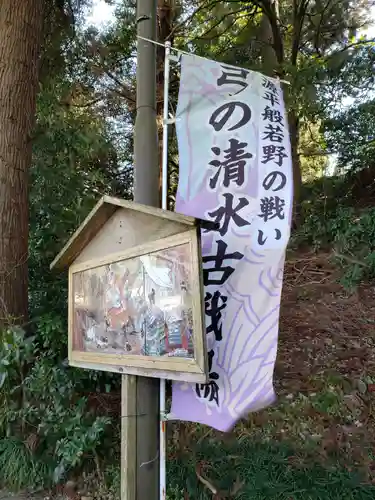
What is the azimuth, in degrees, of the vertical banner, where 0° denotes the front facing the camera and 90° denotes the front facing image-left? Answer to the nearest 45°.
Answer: approximately 0°

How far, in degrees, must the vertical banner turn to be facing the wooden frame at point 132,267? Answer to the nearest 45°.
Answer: approximately 90° to its right

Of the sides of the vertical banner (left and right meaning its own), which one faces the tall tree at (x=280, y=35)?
back
